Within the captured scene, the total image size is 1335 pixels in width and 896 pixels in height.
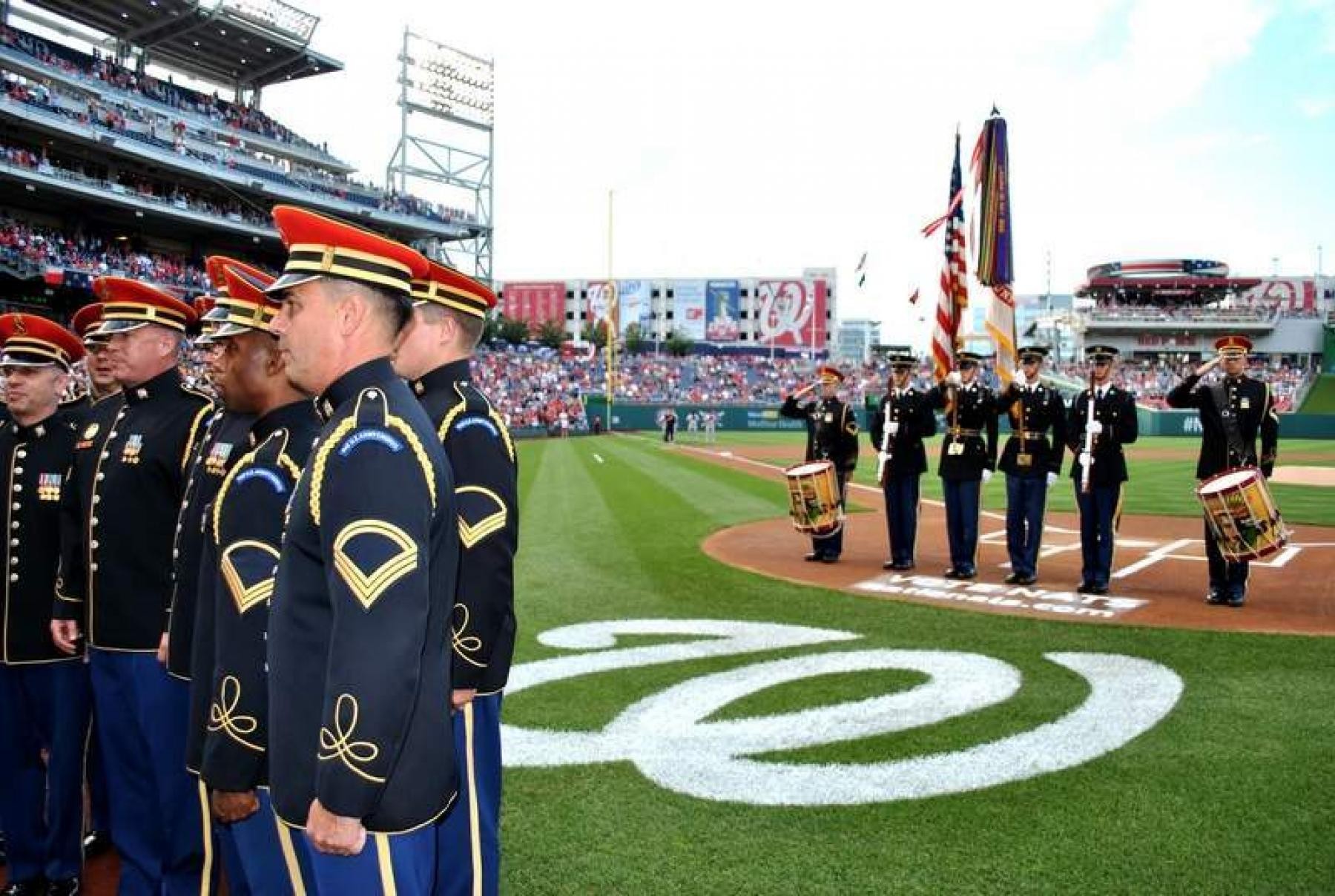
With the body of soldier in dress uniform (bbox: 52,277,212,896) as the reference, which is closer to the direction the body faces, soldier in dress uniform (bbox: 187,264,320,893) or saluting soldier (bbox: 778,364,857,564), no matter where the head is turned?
the soldier in dress uniform

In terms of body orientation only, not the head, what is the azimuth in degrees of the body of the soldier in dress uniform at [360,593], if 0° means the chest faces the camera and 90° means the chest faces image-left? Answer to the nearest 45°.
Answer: approximately 90°

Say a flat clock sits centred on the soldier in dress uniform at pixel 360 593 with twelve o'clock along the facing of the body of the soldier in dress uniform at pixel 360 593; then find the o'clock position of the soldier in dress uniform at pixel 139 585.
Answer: the soldier in dress uniform at pixel 139 585 is roughly at 2 o'clock from the soldier in dress uniform at pixel 360 593.

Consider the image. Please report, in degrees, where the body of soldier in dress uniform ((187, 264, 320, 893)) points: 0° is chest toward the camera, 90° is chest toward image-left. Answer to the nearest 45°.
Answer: approximately 90°

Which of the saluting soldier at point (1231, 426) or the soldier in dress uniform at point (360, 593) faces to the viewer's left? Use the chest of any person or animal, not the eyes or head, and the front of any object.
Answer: the soldier in dress uniform

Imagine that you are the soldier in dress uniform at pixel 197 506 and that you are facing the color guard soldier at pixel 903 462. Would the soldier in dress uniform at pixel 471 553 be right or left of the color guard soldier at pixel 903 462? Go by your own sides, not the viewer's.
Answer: right

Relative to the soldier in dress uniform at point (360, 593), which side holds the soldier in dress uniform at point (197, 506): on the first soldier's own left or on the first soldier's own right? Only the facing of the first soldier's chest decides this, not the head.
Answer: on the first soldier's own right

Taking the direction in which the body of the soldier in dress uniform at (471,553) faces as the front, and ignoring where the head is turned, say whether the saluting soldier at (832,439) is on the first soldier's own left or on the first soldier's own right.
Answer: on the first soldier's own right

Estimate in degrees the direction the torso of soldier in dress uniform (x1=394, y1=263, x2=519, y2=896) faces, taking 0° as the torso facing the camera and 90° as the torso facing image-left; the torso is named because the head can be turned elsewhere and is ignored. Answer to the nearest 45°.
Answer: approximately 90°

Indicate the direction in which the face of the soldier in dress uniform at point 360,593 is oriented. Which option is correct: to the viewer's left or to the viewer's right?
to the viewer's left
